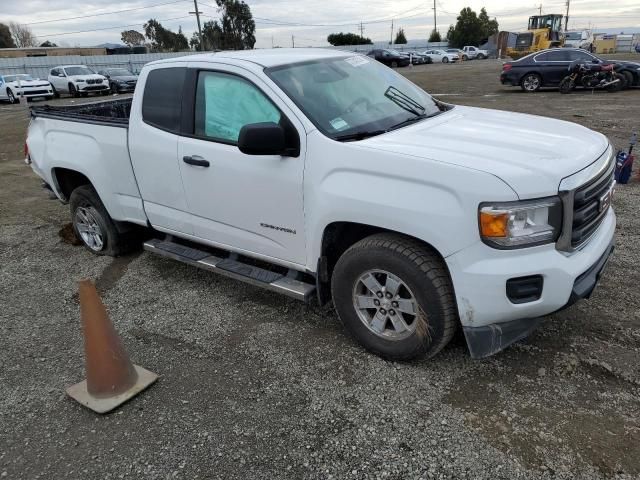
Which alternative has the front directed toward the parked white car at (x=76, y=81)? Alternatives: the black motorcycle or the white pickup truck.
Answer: the black motorcycle

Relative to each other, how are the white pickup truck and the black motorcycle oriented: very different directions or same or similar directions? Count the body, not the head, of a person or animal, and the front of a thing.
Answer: very different directions

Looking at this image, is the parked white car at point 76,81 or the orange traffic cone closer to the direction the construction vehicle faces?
the parked white car

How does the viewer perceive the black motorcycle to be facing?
facing to the left of the viewer

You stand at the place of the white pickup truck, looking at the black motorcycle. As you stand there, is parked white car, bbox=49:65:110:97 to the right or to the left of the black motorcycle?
left

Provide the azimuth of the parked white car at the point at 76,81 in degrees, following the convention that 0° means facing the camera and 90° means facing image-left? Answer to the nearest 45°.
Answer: approximately 315°

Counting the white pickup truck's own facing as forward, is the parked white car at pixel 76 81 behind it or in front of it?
behind
